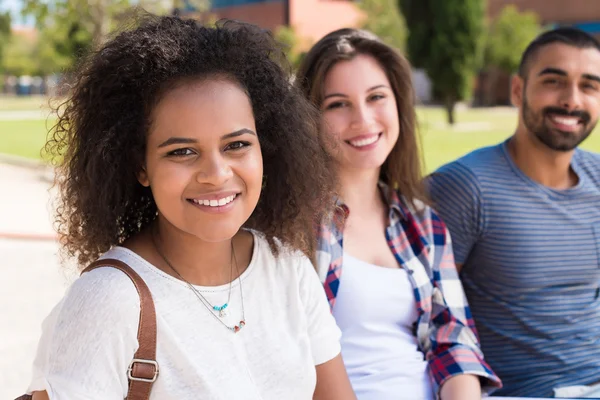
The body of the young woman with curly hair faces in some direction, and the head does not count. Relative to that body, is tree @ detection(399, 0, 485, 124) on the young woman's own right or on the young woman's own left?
on the young woman's own left

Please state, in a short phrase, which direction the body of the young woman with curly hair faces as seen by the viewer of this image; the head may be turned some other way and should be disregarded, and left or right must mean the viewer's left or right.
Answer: facing the viewer and to the right of the viewer

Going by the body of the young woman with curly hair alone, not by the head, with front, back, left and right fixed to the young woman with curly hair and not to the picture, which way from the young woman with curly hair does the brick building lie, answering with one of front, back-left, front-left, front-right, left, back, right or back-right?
back-left
